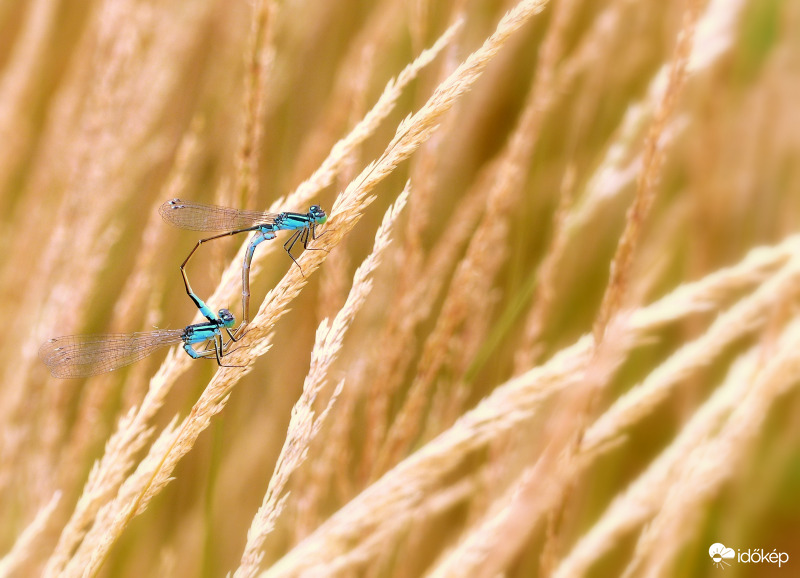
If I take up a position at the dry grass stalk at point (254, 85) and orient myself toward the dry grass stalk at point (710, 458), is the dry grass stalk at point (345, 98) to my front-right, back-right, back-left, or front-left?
front-left

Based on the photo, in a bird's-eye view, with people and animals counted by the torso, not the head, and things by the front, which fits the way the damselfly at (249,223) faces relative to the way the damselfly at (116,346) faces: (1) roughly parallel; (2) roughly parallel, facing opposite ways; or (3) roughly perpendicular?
roughly parallel

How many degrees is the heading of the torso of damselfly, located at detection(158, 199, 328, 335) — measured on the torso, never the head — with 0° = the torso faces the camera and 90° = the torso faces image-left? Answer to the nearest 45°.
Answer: approximately 270°

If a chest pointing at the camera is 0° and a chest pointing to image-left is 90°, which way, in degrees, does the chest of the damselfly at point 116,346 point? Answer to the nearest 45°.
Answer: approximately 270°

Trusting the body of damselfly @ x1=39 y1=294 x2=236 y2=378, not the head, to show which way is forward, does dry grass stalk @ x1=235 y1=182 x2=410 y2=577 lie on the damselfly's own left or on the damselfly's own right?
on the damselfly's own right

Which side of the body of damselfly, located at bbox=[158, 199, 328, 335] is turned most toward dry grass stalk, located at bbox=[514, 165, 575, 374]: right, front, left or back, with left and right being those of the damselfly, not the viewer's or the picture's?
front

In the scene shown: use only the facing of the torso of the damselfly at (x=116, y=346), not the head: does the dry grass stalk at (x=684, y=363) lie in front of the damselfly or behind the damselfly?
in front

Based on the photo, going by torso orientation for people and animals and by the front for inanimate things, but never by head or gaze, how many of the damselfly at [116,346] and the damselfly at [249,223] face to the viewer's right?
2
